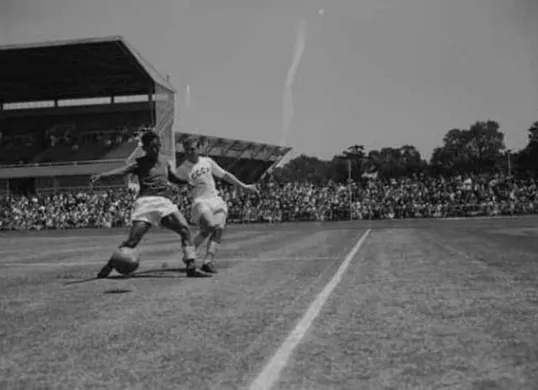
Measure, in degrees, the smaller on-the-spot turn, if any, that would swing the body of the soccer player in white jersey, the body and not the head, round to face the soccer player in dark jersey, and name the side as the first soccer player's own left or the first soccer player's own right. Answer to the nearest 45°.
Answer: approximately 45° to the first soccer player's own right

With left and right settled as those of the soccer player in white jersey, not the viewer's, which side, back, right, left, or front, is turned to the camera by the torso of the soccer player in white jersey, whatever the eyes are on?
front

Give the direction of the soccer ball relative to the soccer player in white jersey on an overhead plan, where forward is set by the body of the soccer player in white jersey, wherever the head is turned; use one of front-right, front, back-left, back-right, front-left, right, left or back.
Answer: front-right

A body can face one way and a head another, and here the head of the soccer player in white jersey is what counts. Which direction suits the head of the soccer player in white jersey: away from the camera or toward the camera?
toward the camera
